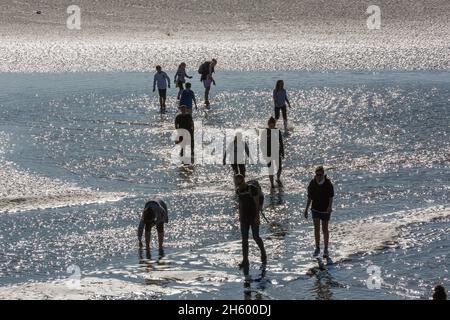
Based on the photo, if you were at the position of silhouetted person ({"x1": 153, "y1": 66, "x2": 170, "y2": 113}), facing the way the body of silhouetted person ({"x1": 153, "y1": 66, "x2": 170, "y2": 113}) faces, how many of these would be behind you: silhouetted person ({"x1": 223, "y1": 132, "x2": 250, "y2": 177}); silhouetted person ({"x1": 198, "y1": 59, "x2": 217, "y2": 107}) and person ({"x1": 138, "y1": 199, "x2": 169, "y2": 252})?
2

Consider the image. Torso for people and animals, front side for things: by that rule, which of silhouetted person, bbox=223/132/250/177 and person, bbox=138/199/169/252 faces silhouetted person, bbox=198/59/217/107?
silhouetted person, bbox=223/132/250/177

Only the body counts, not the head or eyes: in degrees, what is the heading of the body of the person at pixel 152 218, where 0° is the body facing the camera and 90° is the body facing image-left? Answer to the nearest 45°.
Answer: approximately 45°
